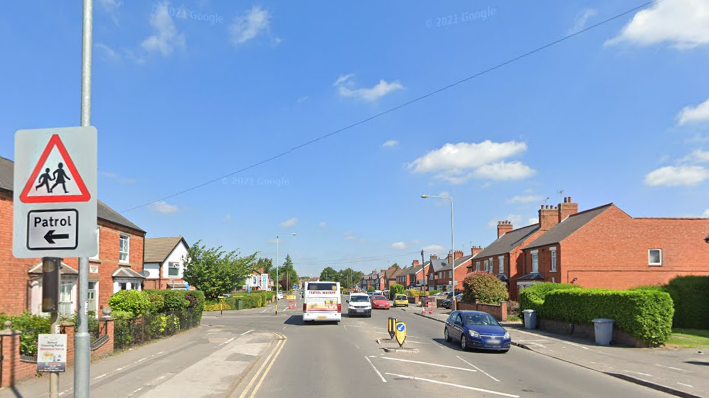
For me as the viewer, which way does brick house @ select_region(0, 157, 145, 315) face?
facing the viewer and to the right of the viewer

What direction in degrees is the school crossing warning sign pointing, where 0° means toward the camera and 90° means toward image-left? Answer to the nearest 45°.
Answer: approximately 0°

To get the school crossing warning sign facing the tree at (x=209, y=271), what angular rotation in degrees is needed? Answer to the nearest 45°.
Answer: approximately 180°

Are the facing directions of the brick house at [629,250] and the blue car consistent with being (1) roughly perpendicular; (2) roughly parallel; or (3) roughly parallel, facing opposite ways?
roughly perpendicular

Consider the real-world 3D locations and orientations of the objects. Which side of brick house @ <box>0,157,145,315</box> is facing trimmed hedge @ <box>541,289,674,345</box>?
front

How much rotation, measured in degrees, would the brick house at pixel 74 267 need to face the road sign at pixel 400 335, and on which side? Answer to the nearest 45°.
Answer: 0° — it already faces it

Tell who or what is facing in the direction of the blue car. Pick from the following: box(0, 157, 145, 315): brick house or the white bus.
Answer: the brick house

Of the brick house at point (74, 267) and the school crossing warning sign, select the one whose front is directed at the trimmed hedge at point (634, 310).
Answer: the brick house
